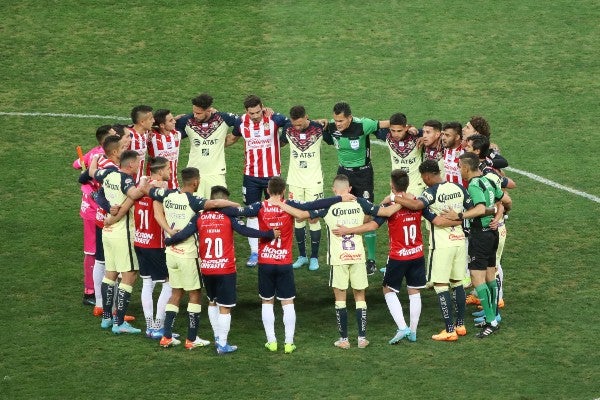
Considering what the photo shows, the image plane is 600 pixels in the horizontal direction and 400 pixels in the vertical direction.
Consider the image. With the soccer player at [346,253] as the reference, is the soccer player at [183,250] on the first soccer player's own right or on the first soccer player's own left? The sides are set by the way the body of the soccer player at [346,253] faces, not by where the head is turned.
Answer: on the first soccer player's own left

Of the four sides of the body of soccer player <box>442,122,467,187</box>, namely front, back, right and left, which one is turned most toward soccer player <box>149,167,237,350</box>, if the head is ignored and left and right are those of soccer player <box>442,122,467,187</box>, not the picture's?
front

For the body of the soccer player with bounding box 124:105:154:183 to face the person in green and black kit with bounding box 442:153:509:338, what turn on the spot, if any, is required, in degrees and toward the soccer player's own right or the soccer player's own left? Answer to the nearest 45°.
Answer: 0° — they already face them

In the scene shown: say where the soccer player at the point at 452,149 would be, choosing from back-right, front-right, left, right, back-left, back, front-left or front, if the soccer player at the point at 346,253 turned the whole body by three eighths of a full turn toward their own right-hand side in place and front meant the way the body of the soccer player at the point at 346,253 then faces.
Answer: left

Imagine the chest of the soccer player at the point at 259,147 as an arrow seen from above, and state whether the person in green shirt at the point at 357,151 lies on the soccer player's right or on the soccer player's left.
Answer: on the soccer player's left

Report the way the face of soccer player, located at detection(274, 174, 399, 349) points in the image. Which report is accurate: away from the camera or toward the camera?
away from the camera

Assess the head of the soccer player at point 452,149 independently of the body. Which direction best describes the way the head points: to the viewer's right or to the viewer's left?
to the viewer's left

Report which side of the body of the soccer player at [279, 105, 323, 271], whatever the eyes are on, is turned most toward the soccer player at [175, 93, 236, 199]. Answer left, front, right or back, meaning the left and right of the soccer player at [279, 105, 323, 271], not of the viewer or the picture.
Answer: right

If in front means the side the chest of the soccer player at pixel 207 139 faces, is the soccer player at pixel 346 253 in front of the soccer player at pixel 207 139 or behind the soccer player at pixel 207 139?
in front

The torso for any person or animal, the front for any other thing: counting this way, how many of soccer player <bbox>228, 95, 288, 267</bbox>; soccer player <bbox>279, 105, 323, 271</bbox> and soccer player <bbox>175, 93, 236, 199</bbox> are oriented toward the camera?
3

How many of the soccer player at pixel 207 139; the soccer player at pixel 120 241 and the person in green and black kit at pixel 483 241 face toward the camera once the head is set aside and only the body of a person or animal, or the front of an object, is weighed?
1

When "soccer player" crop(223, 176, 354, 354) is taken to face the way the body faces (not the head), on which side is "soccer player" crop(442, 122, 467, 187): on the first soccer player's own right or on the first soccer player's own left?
on the first soccer player's own right

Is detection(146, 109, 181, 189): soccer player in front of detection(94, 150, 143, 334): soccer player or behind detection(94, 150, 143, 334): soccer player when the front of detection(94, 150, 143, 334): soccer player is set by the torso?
in front

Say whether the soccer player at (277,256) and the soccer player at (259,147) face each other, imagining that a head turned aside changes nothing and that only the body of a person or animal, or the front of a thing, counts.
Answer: yes
